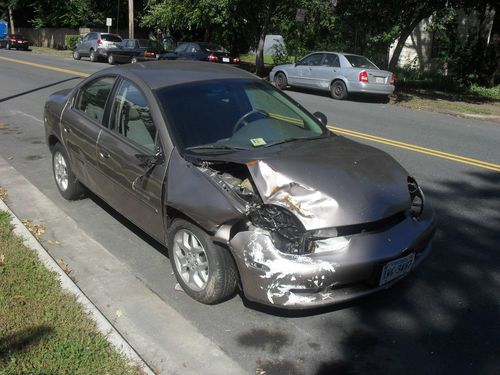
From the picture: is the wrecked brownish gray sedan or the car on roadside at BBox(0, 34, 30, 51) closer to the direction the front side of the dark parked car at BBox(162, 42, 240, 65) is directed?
the car on roadside

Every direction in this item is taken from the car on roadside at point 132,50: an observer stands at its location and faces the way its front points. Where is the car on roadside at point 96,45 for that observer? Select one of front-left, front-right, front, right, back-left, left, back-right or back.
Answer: front

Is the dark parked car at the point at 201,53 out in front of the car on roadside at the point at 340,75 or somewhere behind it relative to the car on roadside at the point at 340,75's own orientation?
in front

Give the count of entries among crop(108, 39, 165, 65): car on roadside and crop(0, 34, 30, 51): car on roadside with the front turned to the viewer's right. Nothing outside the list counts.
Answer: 0

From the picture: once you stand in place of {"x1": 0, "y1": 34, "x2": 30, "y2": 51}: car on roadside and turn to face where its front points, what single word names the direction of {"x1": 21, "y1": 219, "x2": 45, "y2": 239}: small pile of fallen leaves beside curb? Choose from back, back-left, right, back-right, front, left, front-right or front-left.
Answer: back-left

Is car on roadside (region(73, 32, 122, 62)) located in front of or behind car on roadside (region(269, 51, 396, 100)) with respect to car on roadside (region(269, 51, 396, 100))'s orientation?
in front

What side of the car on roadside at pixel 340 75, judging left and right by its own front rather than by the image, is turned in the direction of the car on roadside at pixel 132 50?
front

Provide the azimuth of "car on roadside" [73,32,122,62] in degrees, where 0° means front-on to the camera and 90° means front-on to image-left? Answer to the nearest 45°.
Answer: approximately 135°

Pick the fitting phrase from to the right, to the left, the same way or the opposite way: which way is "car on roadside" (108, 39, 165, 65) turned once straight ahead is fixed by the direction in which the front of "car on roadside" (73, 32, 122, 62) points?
the same way

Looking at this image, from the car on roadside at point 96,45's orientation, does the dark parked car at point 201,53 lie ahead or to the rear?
to the rear

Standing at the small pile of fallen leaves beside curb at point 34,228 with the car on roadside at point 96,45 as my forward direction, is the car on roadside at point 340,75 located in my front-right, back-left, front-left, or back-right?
front-right

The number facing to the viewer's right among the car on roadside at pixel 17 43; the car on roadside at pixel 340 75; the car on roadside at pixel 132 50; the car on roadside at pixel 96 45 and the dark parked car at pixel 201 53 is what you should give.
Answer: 0

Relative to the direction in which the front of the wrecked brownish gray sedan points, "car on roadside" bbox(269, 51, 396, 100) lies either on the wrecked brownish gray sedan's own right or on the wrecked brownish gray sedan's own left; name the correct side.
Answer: on the wrecked brownish gray sedan's own left

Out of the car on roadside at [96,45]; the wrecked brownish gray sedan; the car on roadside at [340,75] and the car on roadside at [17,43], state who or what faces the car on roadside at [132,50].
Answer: the car on roadside at [340,75]

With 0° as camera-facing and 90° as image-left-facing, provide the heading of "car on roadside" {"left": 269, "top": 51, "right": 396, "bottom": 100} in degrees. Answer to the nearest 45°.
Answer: approximately 135°

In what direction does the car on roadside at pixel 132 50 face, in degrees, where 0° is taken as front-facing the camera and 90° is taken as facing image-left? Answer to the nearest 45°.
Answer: approximately 135°

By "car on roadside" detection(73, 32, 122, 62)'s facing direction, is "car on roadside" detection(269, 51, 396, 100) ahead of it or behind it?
behind

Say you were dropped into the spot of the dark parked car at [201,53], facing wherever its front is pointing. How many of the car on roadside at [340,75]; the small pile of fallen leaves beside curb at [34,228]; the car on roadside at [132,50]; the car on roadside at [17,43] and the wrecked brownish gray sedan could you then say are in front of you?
2
